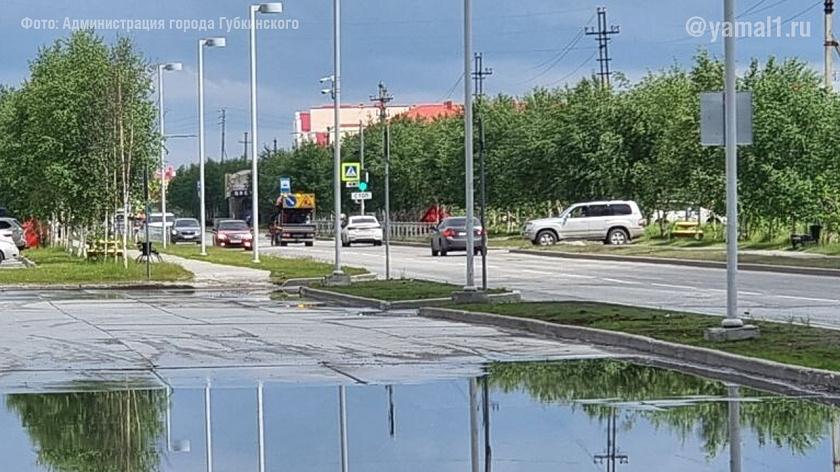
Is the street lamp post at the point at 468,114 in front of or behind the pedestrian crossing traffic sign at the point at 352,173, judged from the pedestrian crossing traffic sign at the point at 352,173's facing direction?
in front

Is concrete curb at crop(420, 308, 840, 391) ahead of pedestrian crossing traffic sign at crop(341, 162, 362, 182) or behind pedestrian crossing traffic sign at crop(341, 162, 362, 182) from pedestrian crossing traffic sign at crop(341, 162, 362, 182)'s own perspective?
ahead

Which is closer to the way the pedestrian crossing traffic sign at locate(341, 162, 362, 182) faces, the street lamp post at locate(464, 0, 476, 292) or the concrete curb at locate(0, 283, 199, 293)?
the street lamp post

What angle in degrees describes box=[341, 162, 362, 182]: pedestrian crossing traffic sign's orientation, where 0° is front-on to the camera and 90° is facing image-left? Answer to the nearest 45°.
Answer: approximately 0°

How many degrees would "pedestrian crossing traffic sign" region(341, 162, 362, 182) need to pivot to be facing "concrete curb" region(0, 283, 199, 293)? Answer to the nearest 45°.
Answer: approximately 45° to its right

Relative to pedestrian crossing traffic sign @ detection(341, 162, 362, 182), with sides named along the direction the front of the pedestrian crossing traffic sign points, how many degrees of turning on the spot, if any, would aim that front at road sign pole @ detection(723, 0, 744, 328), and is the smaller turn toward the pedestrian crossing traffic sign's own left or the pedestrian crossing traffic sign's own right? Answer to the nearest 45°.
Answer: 0° — it already faces it

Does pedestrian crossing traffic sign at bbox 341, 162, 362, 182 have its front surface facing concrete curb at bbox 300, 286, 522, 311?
yes

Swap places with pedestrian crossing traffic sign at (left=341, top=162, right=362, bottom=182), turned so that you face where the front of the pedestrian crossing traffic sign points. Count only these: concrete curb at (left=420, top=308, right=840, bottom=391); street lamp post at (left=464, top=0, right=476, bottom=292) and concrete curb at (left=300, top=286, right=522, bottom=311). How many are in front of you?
3
